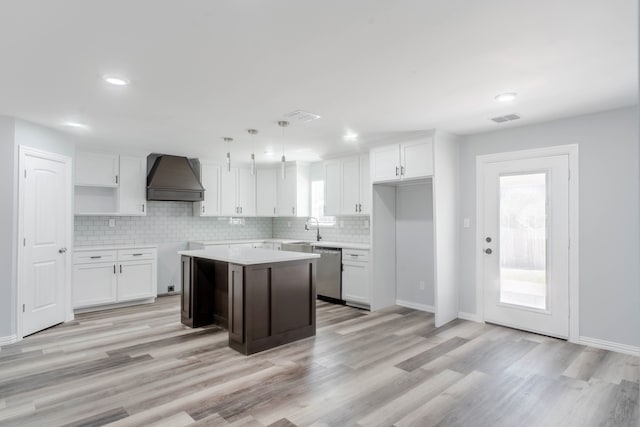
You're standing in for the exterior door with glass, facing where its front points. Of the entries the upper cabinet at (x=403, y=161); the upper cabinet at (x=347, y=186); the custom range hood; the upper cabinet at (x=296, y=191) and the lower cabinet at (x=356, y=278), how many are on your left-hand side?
0

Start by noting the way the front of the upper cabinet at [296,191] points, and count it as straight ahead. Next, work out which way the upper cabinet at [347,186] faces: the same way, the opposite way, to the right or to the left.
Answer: the same way

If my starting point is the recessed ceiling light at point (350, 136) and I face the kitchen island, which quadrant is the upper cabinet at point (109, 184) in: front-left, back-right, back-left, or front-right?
front-right

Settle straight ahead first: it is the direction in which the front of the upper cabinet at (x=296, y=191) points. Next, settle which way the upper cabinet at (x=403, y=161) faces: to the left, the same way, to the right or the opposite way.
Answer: the same way

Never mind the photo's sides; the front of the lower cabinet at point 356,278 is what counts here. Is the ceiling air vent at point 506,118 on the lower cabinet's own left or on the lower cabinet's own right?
on the lower cabinet's own left

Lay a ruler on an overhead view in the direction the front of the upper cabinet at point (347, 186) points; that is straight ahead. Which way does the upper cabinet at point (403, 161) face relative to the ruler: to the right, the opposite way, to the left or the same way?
the same way

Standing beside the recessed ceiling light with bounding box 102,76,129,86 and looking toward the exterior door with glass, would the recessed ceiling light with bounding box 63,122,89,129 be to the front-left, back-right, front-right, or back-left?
back-left

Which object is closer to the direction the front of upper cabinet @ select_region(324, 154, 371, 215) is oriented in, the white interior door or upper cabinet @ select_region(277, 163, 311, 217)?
the white interior door

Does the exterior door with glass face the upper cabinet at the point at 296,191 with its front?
no

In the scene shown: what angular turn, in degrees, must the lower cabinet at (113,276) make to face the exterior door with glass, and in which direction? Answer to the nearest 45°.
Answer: approximately 45° to its left

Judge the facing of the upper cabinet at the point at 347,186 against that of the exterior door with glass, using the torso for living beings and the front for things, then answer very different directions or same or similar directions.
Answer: same or similar directions

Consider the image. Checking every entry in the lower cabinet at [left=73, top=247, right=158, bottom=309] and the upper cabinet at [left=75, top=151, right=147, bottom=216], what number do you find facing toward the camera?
2

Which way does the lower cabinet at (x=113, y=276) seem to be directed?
toward the camera

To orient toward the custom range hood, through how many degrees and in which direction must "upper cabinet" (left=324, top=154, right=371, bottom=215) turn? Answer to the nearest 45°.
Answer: approximately 45° to its right

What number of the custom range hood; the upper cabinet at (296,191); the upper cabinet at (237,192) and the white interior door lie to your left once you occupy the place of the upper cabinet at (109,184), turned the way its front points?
3

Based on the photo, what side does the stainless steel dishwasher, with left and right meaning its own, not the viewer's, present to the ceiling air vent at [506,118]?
left

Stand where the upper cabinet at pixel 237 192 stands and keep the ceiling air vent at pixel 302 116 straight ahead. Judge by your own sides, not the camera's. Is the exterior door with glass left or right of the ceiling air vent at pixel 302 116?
left

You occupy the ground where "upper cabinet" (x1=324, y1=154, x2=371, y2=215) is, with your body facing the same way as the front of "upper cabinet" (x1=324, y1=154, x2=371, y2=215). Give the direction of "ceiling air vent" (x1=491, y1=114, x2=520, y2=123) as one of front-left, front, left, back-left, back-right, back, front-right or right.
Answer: left

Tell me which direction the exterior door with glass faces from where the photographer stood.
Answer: facing the viewer and to the left of the viewer

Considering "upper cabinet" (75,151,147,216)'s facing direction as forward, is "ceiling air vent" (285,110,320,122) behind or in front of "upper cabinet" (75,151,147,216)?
in front

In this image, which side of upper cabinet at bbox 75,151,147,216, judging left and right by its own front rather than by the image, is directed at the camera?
front
